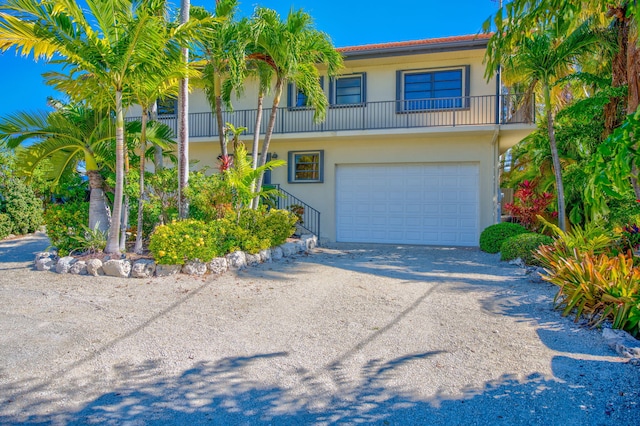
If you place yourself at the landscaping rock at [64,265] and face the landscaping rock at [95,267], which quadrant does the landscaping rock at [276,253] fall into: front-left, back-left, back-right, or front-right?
front-left

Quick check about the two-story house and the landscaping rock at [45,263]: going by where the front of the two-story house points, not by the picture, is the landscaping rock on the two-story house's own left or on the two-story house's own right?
on the two-story house's own right

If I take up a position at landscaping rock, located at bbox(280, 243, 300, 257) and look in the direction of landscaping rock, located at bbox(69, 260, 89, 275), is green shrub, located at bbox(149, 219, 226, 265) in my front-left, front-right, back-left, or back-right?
front-left

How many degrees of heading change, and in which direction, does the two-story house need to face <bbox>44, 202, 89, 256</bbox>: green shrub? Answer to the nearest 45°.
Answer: approximately 45° to its right

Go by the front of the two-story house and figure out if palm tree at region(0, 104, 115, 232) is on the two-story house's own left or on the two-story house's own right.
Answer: on the two-story house's own right

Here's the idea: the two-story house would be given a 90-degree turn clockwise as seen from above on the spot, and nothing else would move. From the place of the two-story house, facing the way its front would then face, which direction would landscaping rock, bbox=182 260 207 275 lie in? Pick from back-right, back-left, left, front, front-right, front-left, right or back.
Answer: front-left

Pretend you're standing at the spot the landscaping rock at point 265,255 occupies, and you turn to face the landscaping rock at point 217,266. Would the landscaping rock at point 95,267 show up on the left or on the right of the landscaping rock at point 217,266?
right

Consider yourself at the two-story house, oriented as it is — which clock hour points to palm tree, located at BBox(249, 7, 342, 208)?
The palm tree is roughly at 1 o'clock from the two-story house.

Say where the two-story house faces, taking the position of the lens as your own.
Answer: facing the viewer

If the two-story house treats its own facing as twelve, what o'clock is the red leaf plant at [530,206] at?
The red leaf plant is roughly at 10 o'clock from the two-story house.

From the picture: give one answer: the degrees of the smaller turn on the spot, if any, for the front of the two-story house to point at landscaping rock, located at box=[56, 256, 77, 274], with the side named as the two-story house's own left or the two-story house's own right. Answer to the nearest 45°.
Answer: approximately 45° to the two-story house's own right

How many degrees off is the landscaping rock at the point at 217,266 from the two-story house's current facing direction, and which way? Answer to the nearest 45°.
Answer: approximately 45° to its right

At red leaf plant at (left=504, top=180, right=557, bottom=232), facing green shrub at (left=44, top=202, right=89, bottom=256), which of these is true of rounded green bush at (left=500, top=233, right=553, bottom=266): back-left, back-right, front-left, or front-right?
front-left

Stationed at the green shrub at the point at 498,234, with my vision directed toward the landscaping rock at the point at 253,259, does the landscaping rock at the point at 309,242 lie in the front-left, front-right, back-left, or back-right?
front-right

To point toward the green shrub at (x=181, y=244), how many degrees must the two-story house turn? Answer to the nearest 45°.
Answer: approximately 45° to its right
